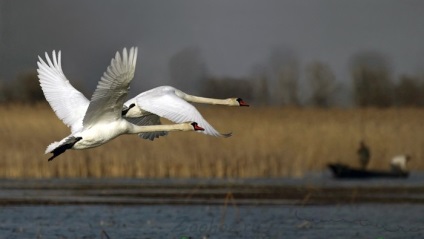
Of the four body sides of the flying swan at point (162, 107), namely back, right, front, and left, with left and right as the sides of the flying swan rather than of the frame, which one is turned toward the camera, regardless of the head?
right

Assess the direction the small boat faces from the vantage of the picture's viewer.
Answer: facing to the left of the viewer

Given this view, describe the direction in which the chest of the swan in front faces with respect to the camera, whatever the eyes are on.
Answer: to the viewer's right

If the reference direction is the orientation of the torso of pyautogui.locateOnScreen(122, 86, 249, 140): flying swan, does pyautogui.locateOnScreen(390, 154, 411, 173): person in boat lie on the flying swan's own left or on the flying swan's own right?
on the flying swan's own left
